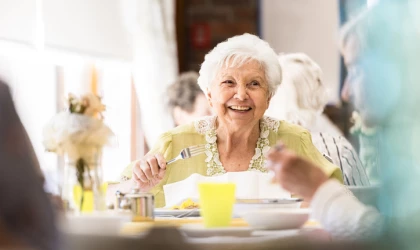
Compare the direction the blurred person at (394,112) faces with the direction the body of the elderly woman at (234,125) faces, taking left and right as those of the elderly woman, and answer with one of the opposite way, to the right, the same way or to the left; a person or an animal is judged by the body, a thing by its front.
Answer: to the right

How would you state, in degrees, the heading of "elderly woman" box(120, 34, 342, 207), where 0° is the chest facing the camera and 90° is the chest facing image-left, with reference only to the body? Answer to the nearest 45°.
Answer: approximately 0°

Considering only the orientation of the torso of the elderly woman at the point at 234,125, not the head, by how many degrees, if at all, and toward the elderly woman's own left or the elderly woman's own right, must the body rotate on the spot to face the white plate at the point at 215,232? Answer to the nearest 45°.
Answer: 0° — they already face it

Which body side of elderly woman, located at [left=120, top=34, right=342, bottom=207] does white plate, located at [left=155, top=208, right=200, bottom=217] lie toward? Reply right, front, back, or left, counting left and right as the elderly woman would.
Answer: front

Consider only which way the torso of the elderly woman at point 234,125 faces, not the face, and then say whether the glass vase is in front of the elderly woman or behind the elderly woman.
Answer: in front

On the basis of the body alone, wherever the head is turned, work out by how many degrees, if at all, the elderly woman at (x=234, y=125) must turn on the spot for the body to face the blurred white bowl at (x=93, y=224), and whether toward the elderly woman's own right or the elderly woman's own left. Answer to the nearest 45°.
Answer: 0° — they already face it

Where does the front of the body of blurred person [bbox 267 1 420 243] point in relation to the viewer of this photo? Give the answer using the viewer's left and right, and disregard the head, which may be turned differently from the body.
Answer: facing to the left of the viewer

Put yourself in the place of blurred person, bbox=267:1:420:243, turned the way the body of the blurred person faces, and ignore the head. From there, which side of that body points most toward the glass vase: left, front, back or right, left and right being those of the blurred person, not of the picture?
front

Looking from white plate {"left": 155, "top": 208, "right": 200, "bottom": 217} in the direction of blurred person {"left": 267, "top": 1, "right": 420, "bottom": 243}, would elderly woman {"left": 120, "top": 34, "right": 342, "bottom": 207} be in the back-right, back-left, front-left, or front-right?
back-left

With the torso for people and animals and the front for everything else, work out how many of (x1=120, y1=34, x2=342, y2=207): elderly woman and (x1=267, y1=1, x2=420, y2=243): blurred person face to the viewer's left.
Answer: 1

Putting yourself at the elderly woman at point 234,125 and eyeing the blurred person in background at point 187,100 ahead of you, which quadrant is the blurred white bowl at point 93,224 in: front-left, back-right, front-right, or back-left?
back-left

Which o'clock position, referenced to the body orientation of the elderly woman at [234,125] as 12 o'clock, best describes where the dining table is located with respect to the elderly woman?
The dining table is roughly at 12 o'clock from the elderly woman.

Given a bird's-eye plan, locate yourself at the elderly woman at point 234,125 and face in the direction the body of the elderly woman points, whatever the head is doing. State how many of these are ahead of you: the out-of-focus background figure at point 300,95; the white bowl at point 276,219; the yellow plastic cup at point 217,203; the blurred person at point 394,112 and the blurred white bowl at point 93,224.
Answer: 4
